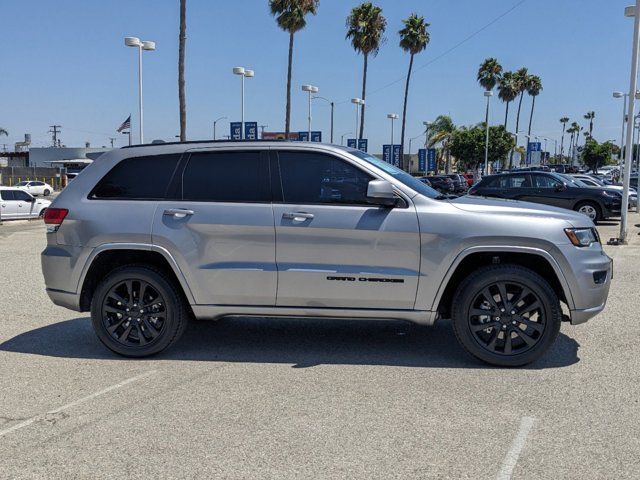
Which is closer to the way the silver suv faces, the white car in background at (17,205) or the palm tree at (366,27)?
the palm tree

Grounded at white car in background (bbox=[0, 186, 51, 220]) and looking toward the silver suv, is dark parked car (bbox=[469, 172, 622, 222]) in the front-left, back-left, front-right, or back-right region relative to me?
front-left

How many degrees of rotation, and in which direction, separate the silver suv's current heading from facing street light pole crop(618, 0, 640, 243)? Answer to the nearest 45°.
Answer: approximately 45° to its left

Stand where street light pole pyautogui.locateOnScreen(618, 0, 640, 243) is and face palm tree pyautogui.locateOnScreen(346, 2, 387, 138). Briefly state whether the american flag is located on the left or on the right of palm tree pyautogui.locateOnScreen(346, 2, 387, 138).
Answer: left

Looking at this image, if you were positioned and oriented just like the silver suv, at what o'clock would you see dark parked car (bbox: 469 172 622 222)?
The dark parked car is roughly at 10 o'clock from the silver suv.

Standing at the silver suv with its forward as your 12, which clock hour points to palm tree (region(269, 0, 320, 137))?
The palm tree is roughly at 9 o'clock from the silver suv.

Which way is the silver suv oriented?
to the viewer's right

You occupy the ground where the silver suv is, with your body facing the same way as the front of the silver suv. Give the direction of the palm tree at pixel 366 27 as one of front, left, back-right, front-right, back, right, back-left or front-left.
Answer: left
